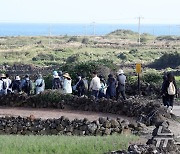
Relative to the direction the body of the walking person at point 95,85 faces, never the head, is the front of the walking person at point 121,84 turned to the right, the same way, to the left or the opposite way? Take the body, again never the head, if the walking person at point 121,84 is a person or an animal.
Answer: the same way

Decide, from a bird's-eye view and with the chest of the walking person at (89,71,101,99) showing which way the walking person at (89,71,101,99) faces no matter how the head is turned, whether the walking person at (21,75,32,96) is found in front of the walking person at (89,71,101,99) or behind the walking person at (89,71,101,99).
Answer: in front

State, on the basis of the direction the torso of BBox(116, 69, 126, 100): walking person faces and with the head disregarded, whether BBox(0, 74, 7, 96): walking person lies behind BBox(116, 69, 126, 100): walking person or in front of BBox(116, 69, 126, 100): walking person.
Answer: in front
